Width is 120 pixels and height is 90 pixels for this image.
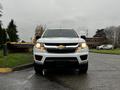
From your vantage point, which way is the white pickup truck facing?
toward the camera
